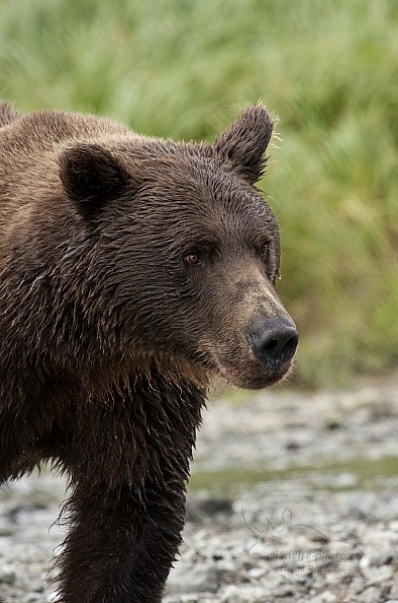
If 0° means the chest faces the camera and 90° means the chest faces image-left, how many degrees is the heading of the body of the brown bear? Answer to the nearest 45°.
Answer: approximately 315°
